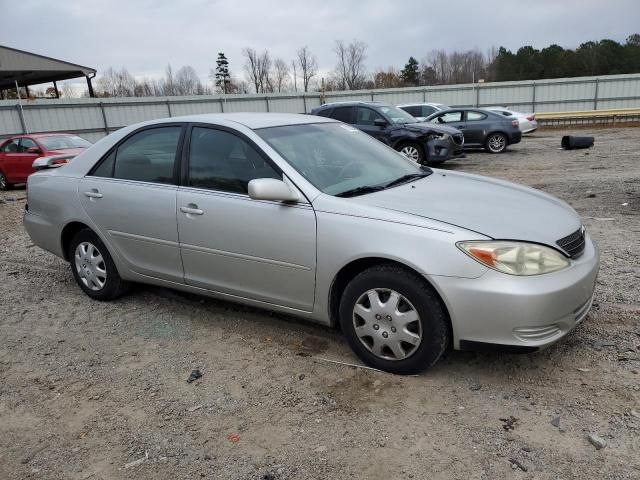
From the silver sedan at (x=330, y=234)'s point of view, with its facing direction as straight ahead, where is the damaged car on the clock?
The damaged car is roughly at 8 o'clock from the silver sedan.

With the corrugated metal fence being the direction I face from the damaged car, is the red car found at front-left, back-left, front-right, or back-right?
back-left

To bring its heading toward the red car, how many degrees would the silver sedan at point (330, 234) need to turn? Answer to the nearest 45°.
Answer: approximately 180°

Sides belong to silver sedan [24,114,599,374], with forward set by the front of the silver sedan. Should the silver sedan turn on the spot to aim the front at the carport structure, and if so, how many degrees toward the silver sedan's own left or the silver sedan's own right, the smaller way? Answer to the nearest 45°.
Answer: approximately 180°

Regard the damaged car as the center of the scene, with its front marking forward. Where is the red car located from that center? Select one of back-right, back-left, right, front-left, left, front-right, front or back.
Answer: back-right

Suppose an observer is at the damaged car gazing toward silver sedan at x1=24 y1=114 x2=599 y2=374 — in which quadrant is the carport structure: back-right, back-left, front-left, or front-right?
back-right

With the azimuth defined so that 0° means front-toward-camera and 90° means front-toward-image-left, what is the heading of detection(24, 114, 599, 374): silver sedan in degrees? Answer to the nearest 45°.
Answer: approximately 315°

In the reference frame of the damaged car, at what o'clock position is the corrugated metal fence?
The corrugated metal fence is roughly at 8 o'clock from the damaged car.
